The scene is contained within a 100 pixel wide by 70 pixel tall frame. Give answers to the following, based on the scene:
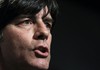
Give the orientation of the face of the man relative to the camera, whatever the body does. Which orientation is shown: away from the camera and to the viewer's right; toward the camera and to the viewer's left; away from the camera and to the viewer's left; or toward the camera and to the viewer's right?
toward the camera and to the viewer's right
